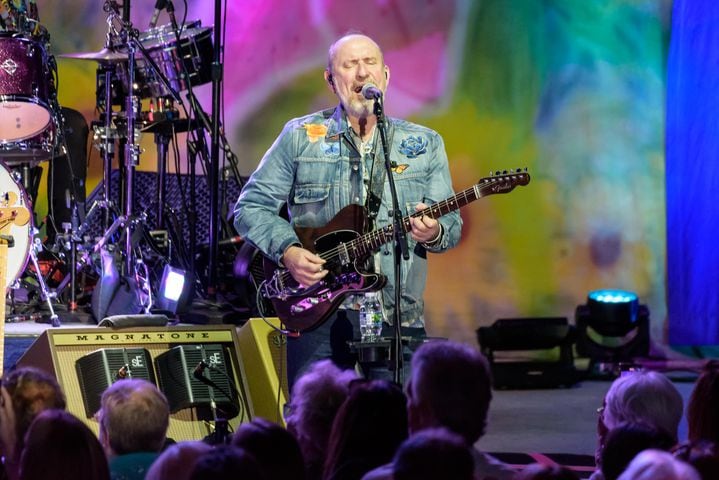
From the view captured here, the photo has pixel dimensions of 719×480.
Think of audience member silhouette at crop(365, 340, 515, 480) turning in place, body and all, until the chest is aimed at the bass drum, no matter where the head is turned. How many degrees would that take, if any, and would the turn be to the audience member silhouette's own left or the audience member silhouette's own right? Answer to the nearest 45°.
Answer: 0° — they already face it

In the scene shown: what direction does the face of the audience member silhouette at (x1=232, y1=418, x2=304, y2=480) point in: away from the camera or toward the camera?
away from the camera

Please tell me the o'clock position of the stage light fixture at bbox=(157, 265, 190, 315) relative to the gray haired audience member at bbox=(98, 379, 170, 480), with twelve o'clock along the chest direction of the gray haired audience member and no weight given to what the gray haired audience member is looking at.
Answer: The stage light fixture is roughly at 12 o'clock from the gray haired audience member.

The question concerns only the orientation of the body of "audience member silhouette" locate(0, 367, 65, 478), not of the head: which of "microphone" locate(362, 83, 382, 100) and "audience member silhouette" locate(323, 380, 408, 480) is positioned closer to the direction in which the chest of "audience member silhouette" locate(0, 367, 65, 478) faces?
the microphone

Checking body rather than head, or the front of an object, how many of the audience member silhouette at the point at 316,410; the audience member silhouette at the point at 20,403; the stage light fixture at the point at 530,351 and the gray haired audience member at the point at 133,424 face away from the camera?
4

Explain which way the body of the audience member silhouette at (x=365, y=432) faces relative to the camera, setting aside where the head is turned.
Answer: away from the camera

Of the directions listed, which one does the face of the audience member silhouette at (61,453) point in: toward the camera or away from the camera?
away from the camera

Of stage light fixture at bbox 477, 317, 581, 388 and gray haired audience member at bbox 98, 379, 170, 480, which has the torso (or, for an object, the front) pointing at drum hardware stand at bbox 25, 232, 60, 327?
the gray haired audience member

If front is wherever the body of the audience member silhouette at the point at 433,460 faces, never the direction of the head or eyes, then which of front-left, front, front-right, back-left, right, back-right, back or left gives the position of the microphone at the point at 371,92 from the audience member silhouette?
front

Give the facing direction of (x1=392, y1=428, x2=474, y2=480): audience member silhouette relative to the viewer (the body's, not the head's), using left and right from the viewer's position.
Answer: facing away from the viewer

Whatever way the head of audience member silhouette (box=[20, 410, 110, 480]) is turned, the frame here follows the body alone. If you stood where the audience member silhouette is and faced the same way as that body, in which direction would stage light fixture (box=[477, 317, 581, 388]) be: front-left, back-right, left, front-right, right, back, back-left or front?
front-right

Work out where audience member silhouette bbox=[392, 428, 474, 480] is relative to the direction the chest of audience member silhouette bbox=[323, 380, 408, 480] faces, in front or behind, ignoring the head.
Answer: behind

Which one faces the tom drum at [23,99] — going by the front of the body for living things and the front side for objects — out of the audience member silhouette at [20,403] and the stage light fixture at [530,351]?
the audience member silhouette

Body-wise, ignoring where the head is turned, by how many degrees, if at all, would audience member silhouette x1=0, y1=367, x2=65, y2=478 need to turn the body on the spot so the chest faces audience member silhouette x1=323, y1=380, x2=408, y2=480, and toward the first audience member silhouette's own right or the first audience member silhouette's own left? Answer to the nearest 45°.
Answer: approximately 135° to the first audience member silhouette's own right

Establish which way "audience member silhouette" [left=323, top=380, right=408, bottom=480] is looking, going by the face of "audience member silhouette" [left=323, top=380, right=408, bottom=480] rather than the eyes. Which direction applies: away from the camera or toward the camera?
away from the camera

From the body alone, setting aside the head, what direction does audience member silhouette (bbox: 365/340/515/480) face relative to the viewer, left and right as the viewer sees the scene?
facing away from the viewer and to the left of the viewer

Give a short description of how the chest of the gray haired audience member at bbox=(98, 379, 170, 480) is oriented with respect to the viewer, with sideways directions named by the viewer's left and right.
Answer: facing away from the viewer

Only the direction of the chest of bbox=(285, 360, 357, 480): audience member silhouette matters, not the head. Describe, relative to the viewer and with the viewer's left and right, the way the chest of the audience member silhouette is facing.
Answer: facing away from the viewer

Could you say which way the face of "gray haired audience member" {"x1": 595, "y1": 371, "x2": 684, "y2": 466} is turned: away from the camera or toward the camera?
away from the camera
